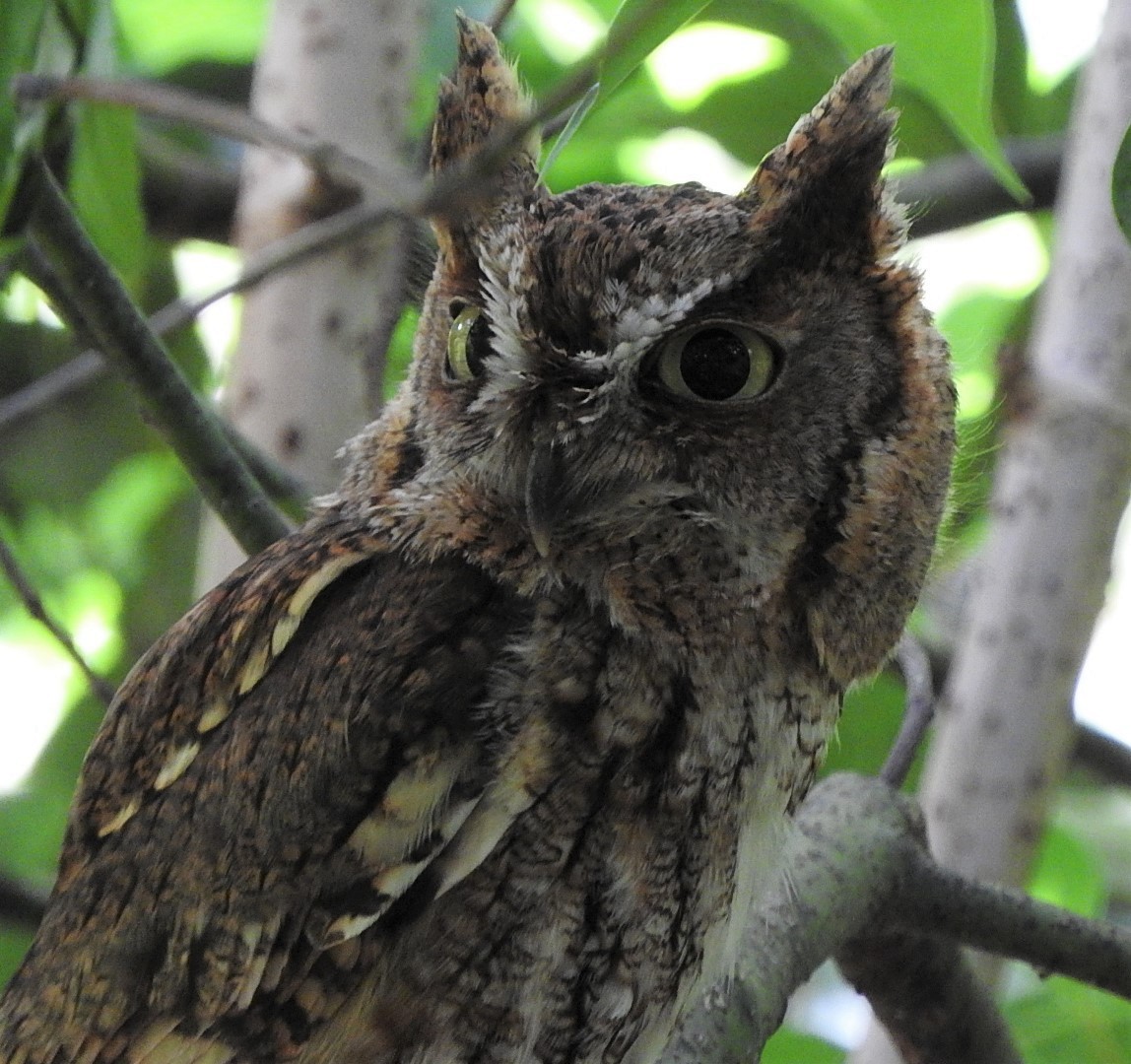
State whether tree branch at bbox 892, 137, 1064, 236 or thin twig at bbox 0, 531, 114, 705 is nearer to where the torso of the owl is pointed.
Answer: the tree branch

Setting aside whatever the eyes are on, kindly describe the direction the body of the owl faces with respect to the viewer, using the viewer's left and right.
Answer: facing the viewer and to the right of the viewer

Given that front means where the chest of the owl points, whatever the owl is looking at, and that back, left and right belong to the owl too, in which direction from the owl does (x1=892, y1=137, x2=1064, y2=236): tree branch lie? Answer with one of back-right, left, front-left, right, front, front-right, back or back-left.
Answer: left

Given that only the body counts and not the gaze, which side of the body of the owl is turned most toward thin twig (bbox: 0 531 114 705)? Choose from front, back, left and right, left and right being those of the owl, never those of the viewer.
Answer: back
